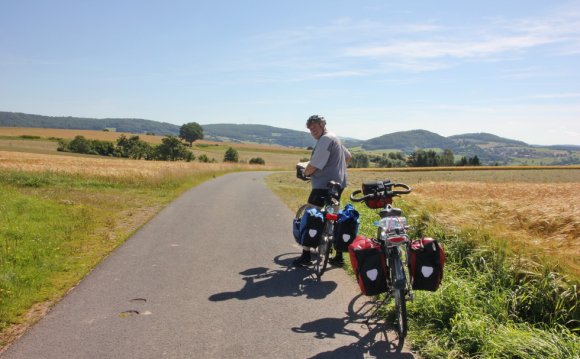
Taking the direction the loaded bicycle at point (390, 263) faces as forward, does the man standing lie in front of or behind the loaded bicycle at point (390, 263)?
in front

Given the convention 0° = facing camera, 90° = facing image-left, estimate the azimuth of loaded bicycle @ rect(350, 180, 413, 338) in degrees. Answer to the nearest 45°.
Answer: approximately 180°

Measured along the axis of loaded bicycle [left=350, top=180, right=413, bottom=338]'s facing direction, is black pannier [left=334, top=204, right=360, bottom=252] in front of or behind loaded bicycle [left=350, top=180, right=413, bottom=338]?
in front

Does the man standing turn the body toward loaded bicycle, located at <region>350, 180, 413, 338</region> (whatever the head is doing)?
no

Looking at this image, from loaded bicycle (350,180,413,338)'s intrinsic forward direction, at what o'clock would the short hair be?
The short hair is roughly at 11 o'clock from the loaded bicycle.
